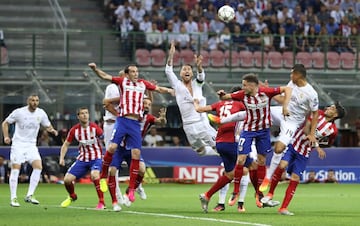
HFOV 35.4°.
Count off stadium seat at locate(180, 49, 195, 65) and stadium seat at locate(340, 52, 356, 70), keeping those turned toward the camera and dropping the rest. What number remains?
2

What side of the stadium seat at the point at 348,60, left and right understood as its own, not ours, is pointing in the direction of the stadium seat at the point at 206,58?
right

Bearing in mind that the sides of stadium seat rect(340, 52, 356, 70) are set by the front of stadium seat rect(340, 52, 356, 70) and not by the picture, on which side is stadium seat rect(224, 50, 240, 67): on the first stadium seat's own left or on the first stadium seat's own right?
on the first stadium seat's own right

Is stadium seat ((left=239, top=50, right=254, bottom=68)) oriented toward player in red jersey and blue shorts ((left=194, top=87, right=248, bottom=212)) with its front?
yes

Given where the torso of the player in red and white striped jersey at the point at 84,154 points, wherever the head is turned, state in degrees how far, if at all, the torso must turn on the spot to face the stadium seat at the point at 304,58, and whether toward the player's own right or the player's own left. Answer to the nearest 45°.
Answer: approximately 135° to the player's own left

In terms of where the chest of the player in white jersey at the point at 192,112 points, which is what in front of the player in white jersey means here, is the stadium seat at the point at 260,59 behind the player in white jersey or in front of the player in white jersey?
behind

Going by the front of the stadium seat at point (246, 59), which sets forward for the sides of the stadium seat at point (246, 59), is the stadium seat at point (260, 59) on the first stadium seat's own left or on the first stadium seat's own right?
on the first stadium seat's own left

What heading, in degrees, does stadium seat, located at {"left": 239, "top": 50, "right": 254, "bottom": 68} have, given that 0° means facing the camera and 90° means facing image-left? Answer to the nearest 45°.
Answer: approximately 0°

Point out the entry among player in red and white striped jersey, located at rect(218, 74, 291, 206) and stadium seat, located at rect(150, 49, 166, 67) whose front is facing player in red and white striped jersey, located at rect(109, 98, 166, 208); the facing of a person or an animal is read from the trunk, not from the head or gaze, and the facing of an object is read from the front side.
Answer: the stadium seat
